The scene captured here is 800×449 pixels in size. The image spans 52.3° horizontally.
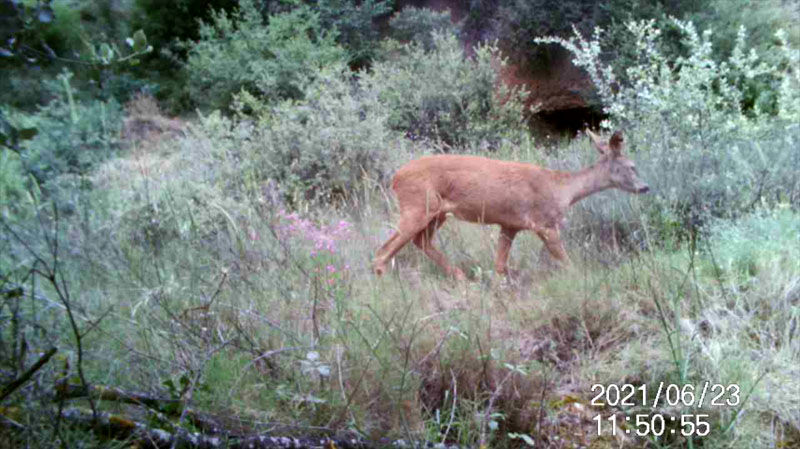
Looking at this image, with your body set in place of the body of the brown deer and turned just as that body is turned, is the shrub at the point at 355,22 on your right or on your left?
on your left

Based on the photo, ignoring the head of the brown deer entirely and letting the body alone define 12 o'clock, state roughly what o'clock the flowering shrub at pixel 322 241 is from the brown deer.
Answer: The flowering shrub is roughly at 5 o'clock from the brown deer.

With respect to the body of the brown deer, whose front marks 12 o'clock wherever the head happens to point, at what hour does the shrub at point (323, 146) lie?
The shrub is roughly at 8 o'clock from the brown deer.

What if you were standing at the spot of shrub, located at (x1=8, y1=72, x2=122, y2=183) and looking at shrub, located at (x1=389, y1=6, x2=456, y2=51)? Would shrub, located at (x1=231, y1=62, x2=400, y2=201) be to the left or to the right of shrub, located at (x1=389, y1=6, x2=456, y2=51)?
right

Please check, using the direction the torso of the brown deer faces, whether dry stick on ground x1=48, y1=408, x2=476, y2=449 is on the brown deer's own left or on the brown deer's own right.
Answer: on the brown deer's own right

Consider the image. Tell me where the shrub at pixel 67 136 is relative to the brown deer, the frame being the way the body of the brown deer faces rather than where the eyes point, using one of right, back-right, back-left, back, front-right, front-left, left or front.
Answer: back-left

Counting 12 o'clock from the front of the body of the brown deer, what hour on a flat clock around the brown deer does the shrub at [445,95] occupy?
The shrub is roughly at 9 o'clock from the brown deer.

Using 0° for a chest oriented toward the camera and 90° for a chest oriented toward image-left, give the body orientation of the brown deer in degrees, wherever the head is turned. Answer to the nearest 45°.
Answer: approximately 270°

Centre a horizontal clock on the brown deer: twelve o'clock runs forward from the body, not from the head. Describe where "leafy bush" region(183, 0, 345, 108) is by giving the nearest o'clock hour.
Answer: The leafy bush is roughly at 8 o'clock from the brown deer.

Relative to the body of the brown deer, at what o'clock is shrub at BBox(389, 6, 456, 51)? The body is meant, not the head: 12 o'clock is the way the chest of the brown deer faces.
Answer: The shrub is roughly at 9 o'clock from the brown deer.
